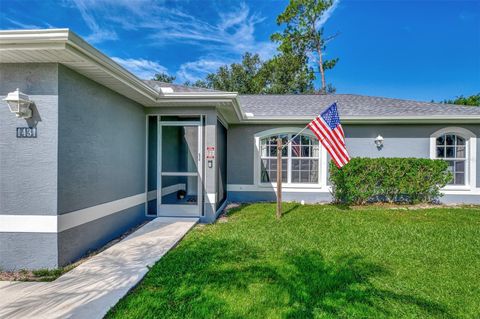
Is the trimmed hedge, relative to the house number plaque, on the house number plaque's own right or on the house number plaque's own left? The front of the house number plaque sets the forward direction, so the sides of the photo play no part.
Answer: on the house number plaque's own left

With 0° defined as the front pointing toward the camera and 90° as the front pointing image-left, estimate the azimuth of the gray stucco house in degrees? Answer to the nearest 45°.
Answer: approximately 0°

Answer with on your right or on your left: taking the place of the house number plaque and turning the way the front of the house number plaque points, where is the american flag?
on your left

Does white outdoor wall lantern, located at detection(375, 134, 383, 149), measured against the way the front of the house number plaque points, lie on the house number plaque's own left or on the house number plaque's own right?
on the house number plaque's own left

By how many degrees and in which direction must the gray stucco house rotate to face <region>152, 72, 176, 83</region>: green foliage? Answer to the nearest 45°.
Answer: approximately 180°

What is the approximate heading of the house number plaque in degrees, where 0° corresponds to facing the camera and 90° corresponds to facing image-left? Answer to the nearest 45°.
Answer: approximately 0°
